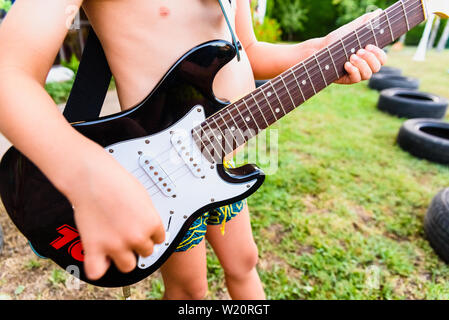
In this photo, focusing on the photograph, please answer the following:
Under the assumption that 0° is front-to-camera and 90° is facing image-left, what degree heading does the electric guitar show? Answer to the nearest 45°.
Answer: approximately 0°
